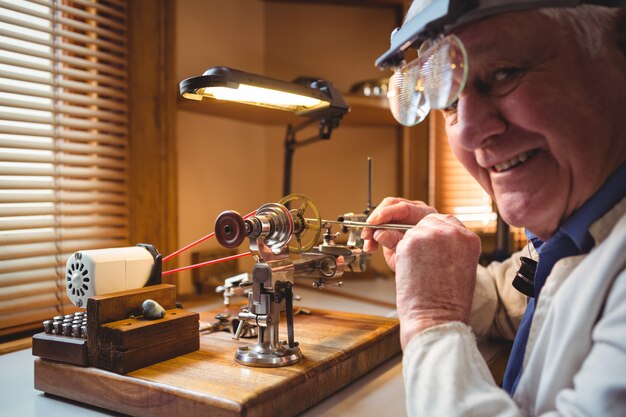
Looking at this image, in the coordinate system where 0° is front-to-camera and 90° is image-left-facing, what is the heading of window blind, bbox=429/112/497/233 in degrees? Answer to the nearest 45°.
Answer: approximately 0°

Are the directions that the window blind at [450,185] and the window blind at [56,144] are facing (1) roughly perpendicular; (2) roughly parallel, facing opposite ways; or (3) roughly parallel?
roughly perpendicular

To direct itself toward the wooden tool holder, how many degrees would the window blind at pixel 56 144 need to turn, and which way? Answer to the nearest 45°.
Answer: approximately 45° to its right

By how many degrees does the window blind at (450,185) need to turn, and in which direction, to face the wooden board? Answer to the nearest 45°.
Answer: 0° — it already faces it

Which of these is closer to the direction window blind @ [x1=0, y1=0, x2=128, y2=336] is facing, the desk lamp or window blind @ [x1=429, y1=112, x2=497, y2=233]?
the desk lamp

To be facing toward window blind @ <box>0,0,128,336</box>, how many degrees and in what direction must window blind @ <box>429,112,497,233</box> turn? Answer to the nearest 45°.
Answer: approximately 45° to its right

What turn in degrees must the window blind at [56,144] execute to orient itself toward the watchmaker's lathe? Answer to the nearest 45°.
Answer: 0° — it already faces it

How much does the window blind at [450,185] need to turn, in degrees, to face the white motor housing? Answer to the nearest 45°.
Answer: approximately 45° to its right

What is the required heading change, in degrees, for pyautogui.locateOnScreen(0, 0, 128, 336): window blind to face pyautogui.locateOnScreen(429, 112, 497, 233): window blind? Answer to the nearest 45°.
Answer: approximately 45° to its left

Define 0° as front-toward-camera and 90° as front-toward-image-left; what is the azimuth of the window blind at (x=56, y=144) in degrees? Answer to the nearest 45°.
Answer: approximately 315°
